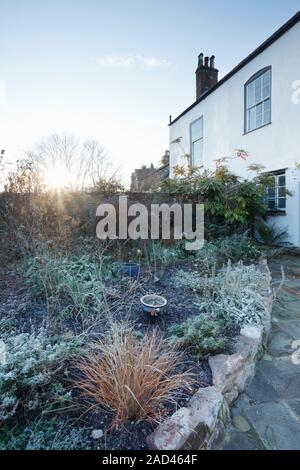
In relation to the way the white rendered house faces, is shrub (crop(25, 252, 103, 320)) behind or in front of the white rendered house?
in front

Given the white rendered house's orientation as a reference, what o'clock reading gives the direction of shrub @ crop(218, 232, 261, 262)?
The shrub is roughly at 11 o'clock from the white rendered house.

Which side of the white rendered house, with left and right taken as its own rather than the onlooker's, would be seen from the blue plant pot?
front

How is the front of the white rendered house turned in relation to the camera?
facing the viewer and to the left of the viewer

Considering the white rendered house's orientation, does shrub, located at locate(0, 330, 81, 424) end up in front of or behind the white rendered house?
in front

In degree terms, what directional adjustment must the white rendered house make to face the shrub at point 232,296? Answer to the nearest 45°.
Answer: approximately 45° to its left

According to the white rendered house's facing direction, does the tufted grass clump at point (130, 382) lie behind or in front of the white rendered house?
in front

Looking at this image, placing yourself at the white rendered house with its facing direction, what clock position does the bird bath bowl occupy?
The bird bath bowl is roughly at 11 o'clock from the white rendered house.

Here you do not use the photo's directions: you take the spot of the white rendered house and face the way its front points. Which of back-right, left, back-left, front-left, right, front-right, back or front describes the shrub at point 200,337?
front-left

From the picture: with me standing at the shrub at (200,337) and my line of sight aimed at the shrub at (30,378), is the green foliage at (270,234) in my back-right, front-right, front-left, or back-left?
back-right
